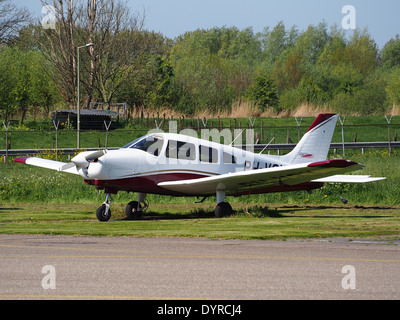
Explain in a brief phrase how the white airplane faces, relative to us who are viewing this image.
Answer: facing the viewer and to the left of the viewer
